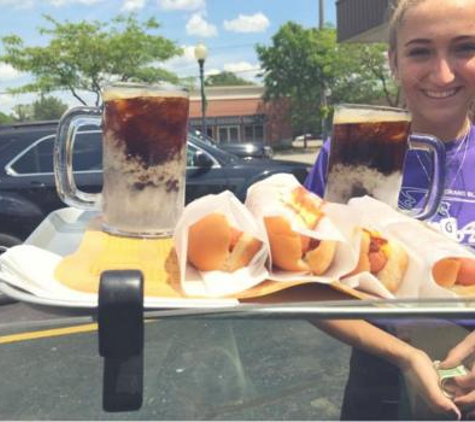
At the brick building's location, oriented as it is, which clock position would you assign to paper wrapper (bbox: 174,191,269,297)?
The paper wrapper is roughly at 12 o'clock from the brick building.

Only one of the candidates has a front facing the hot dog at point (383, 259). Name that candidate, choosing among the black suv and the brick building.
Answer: the brick building

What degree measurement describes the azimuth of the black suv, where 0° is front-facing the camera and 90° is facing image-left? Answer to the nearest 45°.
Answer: approximately 225°

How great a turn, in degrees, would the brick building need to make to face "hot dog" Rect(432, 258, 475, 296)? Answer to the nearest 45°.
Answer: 0° — it already faces it

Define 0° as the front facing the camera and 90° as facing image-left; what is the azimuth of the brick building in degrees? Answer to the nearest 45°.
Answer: approximately 0°

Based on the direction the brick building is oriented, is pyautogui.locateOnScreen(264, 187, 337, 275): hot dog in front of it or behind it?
in front

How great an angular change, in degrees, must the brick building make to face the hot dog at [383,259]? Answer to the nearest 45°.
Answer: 0° — it already faces it

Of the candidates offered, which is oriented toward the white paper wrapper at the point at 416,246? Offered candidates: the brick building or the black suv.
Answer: the brick building

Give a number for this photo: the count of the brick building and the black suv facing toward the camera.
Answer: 1

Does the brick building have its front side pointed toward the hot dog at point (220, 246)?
yes

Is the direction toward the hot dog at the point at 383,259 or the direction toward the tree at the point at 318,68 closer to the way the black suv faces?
the tree

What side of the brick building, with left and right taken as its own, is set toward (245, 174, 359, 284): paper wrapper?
front

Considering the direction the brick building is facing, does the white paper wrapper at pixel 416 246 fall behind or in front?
in front
